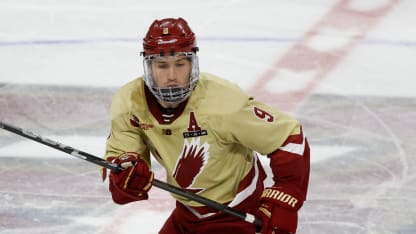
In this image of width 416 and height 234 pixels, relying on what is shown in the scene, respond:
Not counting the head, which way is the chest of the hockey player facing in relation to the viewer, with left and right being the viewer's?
facing the viewer and to the left of the viewer
